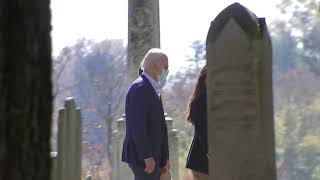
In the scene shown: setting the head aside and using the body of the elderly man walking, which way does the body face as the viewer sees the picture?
to the viewer's right

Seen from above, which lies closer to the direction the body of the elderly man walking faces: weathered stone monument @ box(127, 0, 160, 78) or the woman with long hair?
the woman with long hair

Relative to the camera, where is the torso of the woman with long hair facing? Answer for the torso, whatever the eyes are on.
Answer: to the viewer's right

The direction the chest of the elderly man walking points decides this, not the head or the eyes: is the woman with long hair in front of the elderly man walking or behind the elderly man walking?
in front

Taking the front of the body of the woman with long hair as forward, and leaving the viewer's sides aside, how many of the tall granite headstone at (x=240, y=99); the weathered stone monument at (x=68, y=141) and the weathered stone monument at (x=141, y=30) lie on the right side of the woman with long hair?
1
